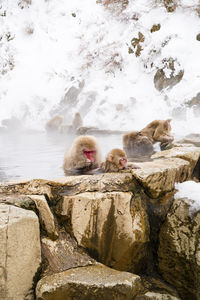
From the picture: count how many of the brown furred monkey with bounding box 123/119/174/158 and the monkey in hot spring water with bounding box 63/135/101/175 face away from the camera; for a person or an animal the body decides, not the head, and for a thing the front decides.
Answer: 0

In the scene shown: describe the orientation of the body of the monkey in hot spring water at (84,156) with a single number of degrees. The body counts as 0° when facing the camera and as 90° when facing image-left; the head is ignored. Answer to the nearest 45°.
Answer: approximately 315°

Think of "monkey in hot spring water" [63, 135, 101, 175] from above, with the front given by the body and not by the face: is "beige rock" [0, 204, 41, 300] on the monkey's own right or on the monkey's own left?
on the monkey's own right

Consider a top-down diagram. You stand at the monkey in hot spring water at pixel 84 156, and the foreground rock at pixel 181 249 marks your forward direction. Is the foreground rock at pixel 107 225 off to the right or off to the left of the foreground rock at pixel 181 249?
right
